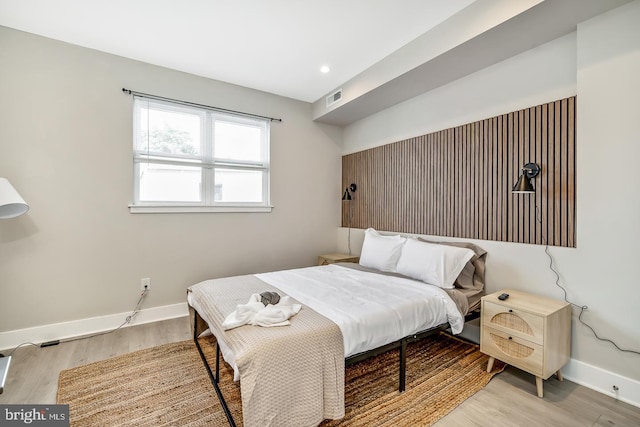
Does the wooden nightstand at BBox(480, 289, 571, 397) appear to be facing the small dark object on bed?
yes

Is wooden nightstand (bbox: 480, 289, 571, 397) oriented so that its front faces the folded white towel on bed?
yes

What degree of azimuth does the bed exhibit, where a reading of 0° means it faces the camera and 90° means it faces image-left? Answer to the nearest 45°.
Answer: approximately 45°

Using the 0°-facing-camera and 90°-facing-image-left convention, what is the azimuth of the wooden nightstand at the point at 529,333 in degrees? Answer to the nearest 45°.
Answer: approximately 45°

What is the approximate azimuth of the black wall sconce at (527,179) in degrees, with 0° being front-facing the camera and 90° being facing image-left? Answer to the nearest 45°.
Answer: approximately 45°
